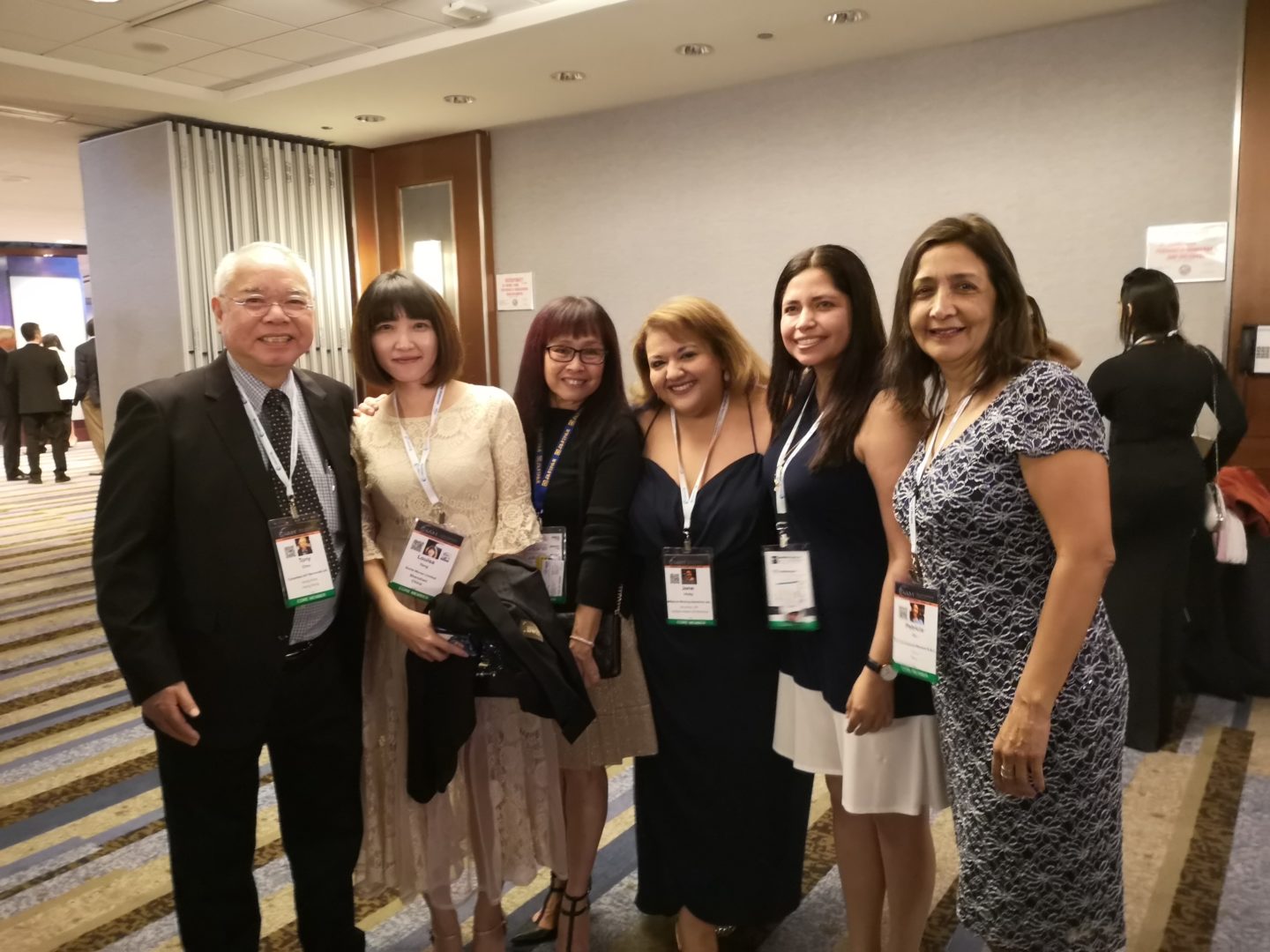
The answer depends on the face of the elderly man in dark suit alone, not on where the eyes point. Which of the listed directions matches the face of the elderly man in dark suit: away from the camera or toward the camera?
toward the camera

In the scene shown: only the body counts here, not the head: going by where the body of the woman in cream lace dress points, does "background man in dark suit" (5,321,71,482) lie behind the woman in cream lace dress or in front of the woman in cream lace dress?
behind

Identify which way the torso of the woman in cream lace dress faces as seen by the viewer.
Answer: toward the camera

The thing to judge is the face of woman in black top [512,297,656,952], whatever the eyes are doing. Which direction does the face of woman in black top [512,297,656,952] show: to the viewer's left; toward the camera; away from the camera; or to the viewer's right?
toward the camera

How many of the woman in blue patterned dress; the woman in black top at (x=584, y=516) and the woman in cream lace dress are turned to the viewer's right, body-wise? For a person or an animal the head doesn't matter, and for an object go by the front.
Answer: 0

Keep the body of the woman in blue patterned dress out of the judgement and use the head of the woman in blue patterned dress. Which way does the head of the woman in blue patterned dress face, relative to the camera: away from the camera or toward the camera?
toward the camera

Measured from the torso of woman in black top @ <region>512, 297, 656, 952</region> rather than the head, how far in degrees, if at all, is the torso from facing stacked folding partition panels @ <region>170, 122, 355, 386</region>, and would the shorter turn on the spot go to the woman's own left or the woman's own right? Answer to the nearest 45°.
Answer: approximately 90° to the woman's own right

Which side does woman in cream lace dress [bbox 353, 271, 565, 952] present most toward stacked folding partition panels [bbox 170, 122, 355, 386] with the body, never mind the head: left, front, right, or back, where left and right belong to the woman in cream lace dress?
back

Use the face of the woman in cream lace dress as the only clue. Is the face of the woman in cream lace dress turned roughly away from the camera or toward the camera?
toward the camera

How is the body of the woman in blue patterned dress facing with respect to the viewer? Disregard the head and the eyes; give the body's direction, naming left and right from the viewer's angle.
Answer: facing the viewer and to the left of the viewer
